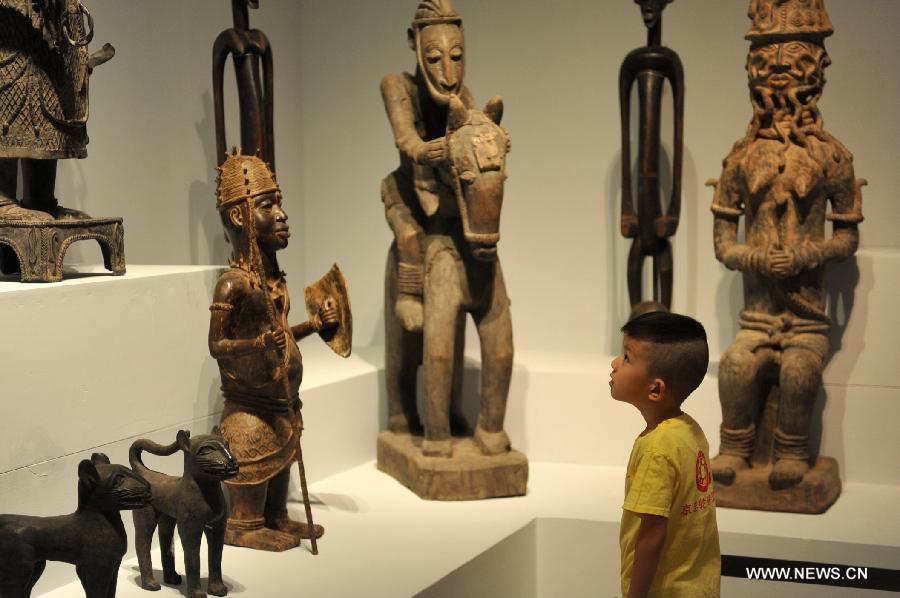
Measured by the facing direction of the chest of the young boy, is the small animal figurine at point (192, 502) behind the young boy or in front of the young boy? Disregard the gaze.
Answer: in front

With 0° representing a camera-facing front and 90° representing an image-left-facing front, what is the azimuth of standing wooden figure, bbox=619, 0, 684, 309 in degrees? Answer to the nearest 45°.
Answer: approximately 0°

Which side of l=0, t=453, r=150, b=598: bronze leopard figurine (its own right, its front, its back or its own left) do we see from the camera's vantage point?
right

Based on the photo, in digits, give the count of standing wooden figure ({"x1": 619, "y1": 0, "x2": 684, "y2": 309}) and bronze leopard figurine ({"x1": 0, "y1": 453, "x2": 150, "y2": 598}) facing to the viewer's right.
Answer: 1

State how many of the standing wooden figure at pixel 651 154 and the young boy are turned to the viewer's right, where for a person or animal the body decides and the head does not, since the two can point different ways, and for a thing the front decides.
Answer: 0

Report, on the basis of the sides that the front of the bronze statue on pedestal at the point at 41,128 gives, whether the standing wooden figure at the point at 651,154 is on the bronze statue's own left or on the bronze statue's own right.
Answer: on the bronze statue's own left

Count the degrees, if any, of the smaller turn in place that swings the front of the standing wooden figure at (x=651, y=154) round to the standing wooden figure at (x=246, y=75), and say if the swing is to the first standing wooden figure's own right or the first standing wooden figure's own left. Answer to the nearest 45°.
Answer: approximately 90° to the first standing wooden figure's own right

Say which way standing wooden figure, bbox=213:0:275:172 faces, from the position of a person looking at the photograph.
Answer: facing the viewer and to the right of the viewer

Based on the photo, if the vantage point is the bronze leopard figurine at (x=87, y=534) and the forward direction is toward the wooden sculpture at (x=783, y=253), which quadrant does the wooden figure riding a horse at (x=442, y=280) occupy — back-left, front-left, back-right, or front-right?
front-left

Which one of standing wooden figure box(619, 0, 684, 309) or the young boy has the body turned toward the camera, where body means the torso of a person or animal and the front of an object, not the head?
the standing wooden figure

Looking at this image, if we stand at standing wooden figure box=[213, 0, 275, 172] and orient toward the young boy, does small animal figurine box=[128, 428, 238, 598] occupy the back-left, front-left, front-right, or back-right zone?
front-right

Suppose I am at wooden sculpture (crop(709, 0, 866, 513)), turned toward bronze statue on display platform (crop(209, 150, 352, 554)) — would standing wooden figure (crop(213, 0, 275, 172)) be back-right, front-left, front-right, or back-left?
front-right
